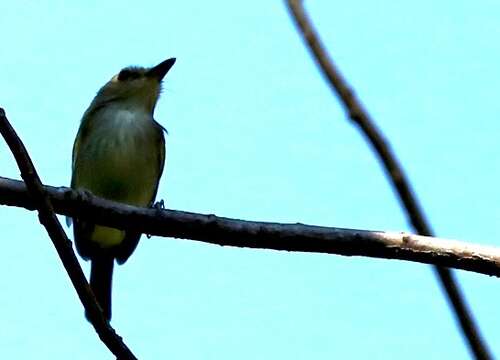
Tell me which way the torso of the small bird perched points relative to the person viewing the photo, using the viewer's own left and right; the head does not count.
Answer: facing the viewer and to the right of the viewer

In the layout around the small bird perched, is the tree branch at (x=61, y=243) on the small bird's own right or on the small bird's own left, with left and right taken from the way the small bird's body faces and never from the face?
on the small bird's own right
